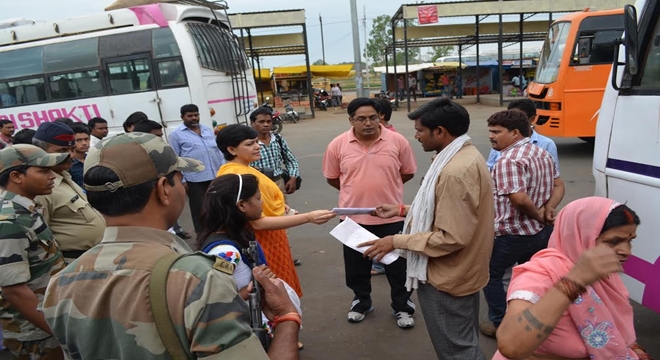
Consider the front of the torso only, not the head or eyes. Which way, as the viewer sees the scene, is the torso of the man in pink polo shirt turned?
toward the camera

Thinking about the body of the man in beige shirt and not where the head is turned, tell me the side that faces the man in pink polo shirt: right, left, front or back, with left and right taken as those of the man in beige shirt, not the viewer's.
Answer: right

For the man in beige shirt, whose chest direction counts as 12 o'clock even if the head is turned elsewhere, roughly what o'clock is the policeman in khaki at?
The policeman in khaki is roughly at 12 o'clock from the man in beige shirt.

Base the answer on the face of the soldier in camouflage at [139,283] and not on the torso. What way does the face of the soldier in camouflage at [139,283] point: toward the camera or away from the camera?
away from the camera

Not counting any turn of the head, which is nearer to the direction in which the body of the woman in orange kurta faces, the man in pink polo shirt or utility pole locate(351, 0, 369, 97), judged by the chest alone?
the man in pink polo shirt

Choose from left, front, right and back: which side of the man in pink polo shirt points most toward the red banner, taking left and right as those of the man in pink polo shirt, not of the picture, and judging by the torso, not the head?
back

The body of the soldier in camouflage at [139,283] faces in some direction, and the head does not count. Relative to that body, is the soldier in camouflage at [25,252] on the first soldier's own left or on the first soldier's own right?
on the first soldier's own left

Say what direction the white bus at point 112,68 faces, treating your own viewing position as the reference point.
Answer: facing away from the viewer and to the left of the viewer

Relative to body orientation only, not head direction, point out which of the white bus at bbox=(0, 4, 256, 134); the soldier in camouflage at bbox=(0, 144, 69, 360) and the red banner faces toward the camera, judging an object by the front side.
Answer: the red banner

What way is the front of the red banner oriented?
toward the camera

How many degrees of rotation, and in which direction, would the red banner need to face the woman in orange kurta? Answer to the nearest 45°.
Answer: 0° — it already faces them

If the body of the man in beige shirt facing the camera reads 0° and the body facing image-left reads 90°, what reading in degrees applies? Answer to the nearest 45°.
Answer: approximately 90°

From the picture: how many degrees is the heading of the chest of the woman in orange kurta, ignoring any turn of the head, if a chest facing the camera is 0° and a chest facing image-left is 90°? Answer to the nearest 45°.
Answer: approximately 270°

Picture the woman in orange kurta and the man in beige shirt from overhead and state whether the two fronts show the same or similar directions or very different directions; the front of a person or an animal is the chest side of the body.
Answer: very different directions

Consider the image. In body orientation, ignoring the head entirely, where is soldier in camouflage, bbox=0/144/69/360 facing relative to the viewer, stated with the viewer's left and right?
facing to the right of the viewer
